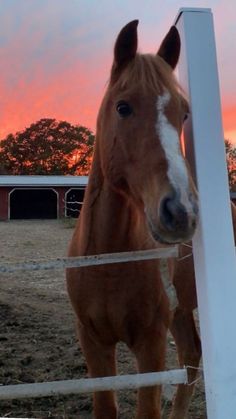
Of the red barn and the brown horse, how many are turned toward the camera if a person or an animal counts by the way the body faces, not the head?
2

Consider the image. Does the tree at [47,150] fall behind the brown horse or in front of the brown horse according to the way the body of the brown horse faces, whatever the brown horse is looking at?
behind

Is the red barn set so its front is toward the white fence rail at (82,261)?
yes

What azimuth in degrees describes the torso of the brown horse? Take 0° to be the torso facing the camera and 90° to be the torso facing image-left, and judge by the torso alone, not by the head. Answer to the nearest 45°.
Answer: approximately 0°

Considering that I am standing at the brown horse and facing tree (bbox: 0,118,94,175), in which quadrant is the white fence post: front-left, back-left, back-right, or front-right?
back-right

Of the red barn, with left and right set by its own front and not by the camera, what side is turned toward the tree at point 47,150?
back

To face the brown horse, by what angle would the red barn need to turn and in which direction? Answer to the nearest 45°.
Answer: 0° — it already faces it

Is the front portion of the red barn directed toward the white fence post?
yes

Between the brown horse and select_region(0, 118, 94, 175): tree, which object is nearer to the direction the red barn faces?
the brown horse

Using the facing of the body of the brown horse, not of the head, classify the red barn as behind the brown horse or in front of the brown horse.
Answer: behind
